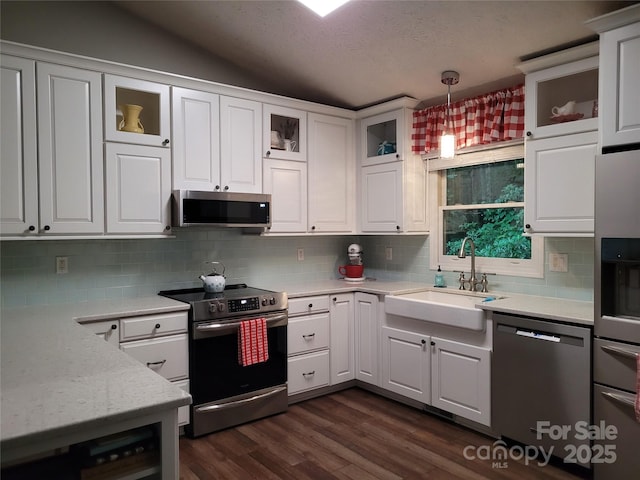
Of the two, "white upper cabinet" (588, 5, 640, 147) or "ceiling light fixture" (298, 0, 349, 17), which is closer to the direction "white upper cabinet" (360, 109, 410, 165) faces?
the ceiling light fixture

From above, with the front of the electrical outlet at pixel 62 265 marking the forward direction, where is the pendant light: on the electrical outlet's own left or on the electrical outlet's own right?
on the electrical outlet's own left

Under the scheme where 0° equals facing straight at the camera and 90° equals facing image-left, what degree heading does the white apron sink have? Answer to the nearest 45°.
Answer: approximately 45°

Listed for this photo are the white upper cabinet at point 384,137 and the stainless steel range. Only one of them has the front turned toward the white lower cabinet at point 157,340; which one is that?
the white upper cabinet

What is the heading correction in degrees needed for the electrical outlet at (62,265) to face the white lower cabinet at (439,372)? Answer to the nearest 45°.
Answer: approximately 45° to its left
